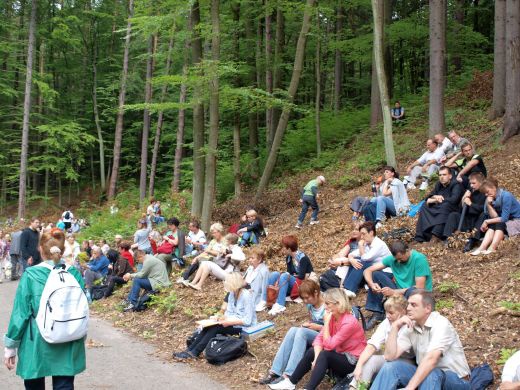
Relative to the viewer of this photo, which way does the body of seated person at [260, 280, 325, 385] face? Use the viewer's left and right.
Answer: facing the viewer and to the left of the viewer

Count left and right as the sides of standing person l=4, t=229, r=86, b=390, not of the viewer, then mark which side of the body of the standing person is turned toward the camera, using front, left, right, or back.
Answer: back

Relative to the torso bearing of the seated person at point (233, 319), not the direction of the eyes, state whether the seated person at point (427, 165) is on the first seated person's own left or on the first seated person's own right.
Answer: on the first seated person's own right

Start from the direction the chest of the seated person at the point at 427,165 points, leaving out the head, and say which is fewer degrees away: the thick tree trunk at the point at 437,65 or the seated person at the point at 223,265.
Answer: the seated person

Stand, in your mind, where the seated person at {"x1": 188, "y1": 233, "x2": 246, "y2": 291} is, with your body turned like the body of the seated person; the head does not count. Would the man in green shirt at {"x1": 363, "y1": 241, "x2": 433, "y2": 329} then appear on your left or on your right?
on your left

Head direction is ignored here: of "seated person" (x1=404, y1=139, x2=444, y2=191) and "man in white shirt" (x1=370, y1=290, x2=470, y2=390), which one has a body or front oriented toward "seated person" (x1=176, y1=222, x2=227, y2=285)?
"seated person" (x1=404, y1=139, x2=444, y2=191)

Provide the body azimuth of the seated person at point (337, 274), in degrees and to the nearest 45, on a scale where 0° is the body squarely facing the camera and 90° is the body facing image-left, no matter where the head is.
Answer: approximately 90°

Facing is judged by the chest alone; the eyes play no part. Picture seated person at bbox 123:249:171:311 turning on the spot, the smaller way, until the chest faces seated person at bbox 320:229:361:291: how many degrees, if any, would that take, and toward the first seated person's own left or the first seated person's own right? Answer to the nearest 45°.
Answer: approximately 135° to the first seated person's own left

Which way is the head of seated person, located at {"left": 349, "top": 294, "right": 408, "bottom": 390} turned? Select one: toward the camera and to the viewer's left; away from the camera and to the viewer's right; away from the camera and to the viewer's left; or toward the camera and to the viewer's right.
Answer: toward the camera and to the viewer's left

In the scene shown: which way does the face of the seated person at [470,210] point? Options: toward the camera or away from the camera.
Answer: toward the camera

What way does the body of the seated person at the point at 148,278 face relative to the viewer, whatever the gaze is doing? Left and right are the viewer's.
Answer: facing to the left of the viewer

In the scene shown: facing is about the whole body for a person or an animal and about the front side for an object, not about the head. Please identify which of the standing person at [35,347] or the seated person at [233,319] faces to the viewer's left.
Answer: the seated person

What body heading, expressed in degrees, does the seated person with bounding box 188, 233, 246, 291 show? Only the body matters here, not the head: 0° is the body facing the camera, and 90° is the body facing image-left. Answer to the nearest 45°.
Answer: approximately 90°

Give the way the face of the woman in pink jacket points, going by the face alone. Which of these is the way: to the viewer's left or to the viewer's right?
to the viewer's left
